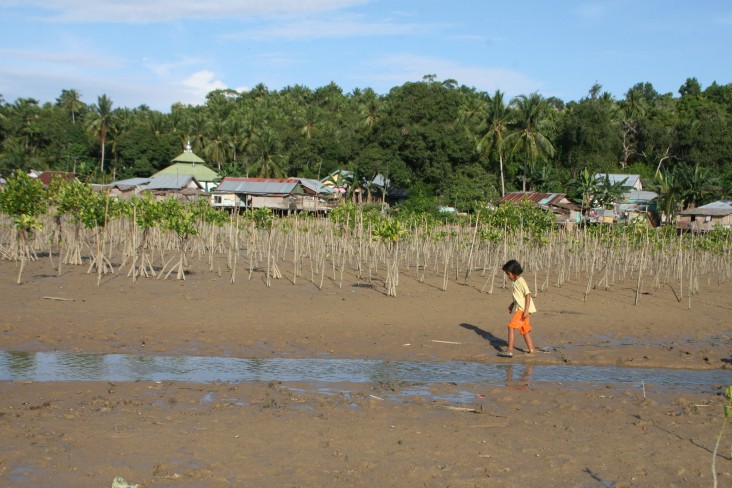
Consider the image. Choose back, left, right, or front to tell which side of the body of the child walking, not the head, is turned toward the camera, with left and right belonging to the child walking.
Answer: left
